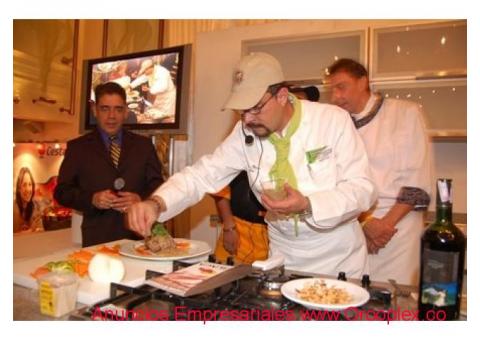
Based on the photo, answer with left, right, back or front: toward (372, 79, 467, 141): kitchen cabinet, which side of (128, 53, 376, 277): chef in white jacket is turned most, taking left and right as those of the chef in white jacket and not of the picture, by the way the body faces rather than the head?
back

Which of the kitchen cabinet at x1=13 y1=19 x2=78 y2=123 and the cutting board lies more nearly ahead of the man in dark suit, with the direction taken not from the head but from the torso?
the cutting board

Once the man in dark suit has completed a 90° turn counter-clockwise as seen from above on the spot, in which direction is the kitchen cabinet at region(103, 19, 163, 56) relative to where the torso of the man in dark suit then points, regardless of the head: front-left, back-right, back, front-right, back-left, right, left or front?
left

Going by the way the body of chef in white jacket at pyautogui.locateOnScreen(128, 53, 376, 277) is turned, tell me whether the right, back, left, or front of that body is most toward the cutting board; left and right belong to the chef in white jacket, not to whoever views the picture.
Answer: front

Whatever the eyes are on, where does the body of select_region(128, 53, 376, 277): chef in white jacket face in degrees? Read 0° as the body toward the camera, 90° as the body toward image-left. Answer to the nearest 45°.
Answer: approximately 45°

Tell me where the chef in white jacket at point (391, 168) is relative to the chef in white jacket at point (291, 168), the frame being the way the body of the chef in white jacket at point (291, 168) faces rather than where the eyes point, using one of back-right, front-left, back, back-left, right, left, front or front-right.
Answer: back

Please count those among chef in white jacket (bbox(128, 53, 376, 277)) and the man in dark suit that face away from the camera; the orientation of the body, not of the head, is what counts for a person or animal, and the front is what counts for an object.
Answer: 0

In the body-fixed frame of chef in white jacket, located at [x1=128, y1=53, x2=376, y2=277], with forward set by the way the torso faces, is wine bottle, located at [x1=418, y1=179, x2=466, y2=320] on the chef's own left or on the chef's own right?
on the chef's own left

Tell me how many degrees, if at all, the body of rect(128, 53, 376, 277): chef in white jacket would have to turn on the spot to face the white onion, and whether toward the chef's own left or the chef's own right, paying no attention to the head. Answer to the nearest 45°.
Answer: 0° — they already face it

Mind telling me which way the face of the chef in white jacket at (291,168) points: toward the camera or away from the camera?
toward the camera

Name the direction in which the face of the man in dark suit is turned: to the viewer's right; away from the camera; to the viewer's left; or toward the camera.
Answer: toward the camera

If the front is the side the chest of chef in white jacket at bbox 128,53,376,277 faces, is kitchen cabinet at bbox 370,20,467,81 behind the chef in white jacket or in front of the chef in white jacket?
behind

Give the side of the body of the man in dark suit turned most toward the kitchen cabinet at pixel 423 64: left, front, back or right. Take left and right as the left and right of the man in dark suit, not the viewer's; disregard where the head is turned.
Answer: left

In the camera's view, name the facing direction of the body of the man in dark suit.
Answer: toward the camera
